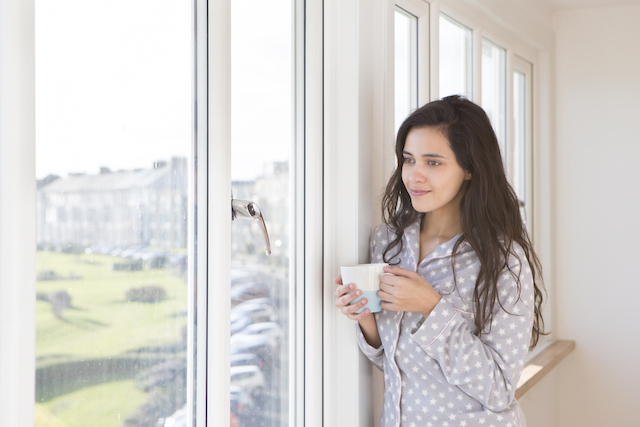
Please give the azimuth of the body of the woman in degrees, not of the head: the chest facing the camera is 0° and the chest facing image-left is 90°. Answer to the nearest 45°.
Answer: approximately 45°

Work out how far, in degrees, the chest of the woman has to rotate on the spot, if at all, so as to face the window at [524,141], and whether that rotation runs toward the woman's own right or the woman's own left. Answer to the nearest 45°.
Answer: approximately 135° to the woman's own right

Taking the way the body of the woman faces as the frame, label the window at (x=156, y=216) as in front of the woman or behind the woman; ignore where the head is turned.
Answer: in front
